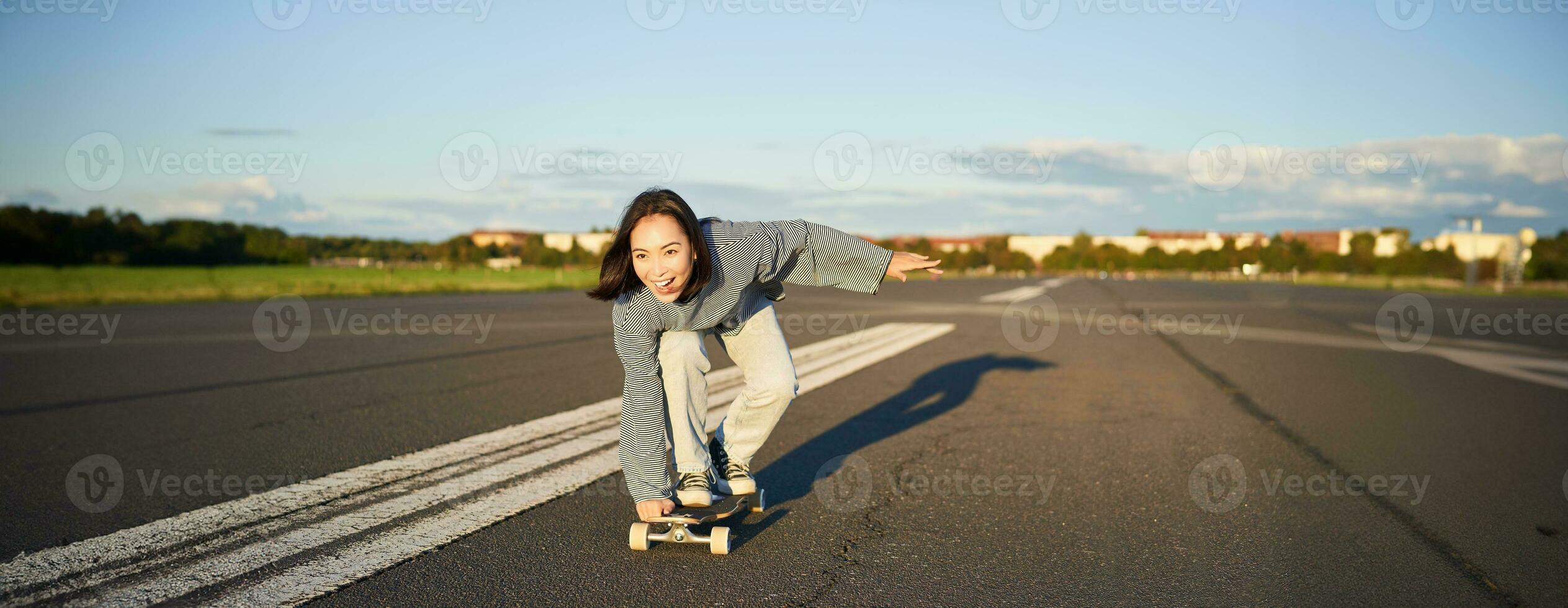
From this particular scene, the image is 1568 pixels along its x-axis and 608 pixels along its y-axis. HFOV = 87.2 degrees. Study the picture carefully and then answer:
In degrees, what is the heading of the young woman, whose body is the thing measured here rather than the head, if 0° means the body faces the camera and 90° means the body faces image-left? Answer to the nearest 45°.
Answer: approximately 0°
